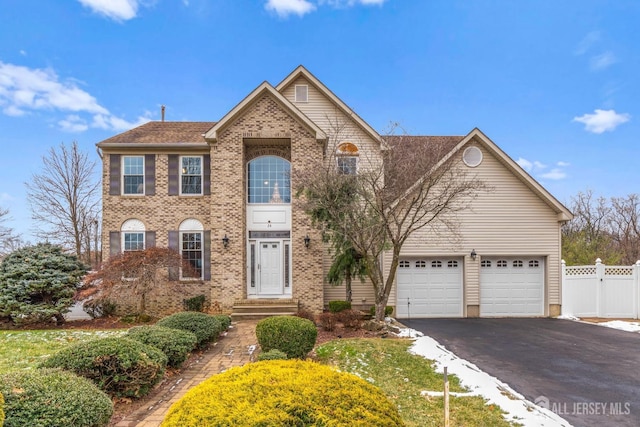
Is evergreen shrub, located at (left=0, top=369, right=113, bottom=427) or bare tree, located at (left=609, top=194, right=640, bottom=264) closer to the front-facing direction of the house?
the evergreen shrub

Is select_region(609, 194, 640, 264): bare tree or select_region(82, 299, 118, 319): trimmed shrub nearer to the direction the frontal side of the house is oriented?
the trimmed shrub

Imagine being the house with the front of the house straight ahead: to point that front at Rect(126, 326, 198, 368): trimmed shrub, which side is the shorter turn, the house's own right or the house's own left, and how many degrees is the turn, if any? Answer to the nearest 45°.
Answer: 0° — it already faces it

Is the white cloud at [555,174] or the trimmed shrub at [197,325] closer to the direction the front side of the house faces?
the trimmed shrub

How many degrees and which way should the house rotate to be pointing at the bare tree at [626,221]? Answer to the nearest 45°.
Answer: approximately 135° to its left

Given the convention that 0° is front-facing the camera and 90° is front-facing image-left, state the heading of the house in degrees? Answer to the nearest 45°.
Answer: approximately 0°

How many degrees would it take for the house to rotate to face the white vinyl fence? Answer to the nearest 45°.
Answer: approximately 90° to its left

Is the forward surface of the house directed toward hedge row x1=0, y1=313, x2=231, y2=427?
yes

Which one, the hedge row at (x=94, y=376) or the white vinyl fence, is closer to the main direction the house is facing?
the hedge row
